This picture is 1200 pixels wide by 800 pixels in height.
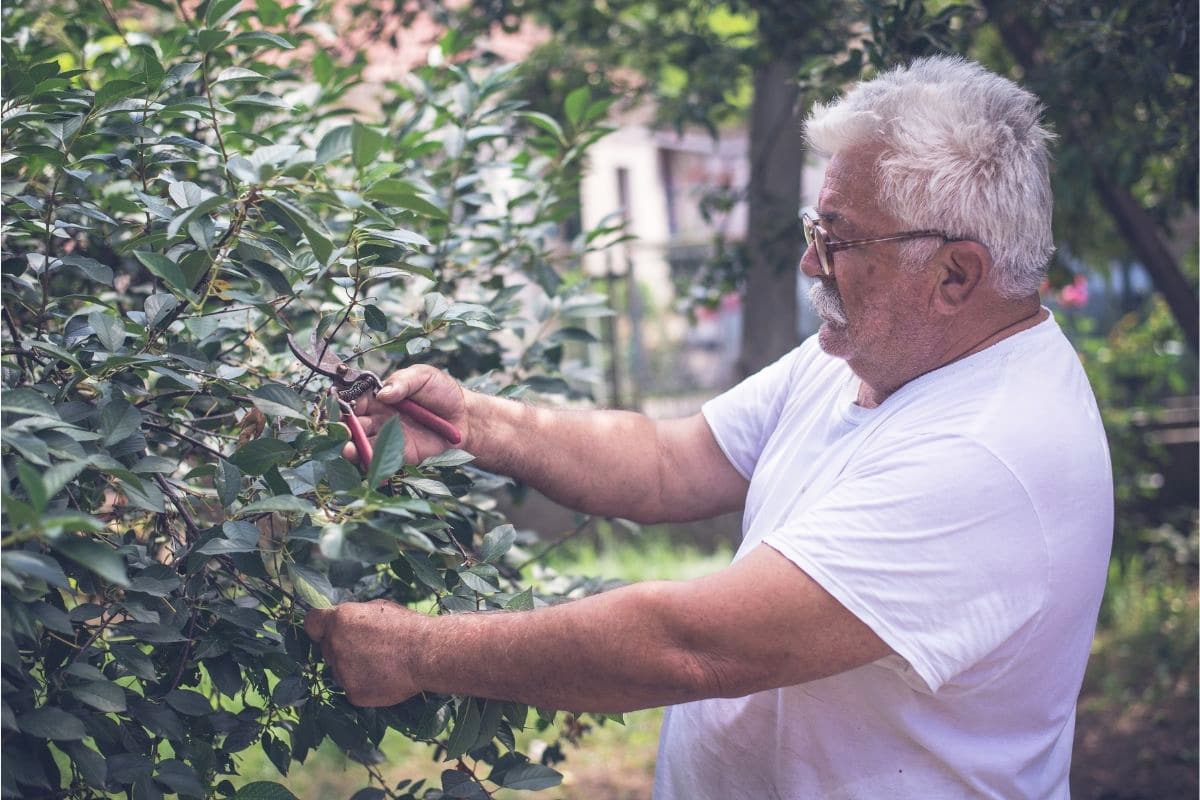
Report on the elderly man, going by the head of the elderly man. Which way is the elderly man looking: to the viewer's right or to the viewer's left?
to the viewer's left

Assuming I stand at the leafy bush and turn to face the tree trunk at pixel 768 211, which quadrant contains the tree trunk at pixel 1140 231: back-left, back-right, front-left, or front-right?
front-right

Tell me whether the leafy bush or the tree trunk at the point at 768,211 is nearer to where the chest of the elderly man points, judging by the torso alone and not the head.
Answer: the leafy bush

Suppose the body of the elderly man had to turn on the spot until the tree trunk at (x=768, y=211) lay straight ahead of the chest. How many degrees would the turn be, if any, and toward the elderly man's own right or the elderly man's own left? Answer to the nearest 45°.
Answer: approximately 90° to the elderly man's own right

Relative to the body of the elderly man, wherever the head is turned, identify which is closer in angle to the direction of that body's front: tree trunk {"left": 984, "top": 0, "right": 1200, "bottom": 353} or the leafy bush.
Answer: the leafy bush

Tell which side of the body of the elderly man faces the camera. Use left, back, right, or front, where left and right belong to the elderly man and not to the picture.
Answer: left

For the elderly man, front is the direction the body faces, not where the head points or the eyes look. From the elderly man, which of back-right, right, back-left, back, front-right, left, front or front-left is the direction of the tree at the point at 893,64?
right
